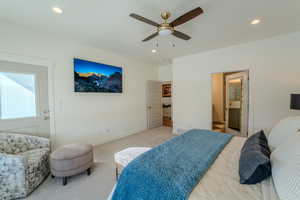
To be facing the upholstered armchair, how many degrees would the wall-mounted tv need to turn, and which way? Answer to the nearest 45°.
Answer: approximately 90° to its right

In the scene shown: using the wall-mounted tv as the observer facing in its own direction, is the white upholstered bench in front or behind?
in front

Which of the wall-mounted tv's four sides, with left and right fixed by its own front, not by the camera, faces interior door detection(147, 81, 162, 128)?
left

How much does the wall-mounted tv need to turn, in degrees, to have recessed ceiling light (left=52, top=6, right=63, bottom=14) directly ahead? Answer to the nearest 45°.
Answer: approximately 45° to its right

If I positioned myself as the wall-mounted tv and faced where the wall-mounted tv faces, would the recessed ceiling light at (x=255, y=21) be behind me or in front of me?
in front

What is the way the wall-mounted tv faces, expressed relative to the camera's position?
facing the viewer and to the right of the viewer

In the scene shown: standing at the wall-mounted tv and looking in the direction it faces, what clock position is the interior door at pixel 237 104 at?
The interior door is roughly at 11 o'clock from the wall-mounted tv.

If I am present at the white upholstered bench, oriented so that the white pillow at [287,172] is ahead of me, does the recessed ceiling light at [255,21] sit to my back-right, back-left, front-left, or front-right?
front-left
